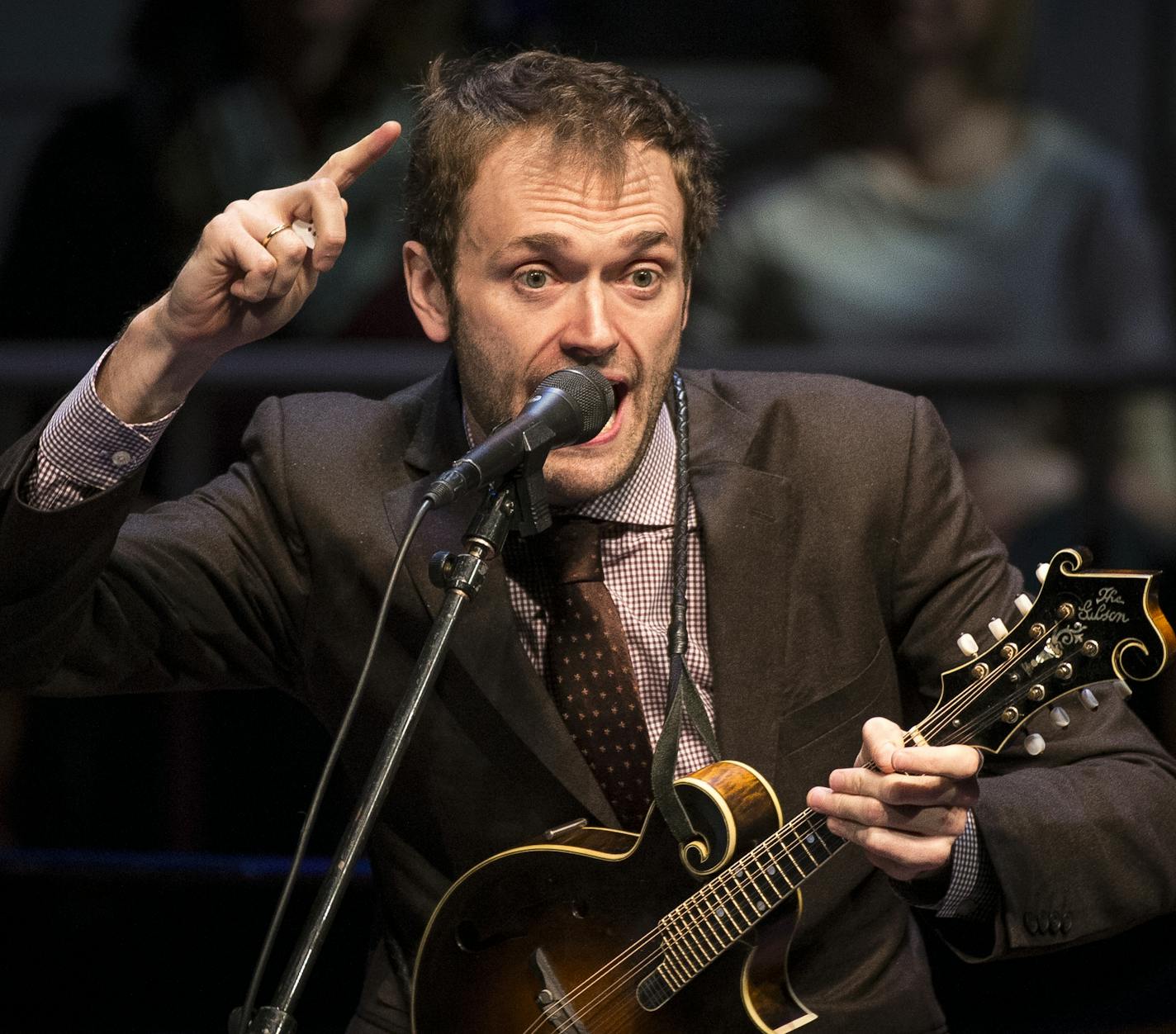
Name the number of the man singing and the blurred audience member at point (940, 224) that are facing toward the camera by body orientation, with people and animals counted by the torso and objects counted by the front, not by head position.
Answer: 2

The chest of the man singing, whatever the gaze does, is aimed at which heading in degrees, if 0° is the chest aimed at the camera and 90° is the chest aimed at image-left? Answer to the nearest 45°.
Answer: approximately 0°

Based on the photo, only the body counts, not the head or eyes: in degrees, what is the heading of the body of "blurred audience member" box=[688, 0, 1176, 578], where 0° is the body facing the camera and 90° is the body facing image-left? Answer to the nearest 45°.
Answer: approximately 0°

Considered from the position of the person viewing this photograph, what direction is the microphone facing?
facing away from the viewer and to the right of the viewer

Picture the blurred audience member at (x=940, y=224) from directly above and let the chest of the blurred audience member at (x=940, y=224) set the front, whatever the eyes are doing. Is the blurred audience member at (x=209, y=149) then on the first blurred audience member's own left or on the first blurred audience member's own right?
on the first blurred audience member's own right
